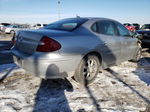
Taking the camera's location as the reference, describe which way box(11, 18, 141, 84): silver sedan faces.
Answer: facing away from the viewer and to the right of the viewer
